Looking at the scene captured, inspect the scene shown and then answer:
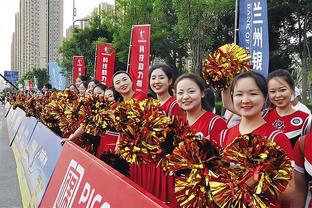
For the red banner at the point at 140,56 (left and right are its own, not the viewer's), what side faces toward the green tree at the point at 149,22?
back

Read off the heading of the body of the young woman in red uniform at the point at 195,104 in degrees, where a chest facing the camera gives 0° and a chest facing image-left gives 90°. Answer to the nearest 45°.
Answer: approximately 45°

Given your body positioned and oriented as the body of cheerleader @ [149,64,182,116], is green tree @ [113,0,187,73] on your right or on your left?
on your right

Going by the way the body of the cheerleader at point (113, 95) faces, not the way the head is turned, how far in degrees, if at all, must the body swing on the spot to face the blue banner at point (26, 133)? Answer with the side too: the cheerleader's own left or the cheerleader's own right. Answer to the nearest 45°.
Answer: approximately 90° to the cheerleader's own right

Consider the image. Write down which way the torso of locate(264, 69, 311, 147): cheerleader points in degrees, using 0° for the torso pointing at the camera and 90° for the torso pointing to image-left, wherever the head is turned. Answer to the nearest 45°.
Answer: approximately 45°

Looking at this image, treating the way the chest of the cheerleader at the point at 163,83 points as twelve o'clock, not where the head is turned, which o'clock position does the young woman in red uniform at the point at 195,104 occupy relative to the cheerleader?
The young woman in red uniform is roughly at 10 o'clock from the cheerleader.

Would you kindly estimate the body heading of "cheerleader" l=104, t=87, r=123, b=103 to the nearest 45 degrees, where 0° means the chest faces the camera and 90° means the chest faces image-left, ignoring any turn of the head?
approximately 45°

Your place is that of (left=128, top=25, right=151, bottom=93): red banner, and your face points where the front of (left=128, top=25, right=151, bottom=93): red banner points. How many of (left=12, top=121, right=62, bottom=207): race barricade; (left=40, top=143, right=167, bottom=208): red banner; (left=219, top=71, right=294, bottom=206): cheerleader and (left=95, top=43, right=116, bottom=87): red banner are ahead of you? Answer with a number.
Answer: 3

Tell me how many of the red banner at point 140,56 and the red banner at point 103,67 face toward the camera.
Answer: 2
